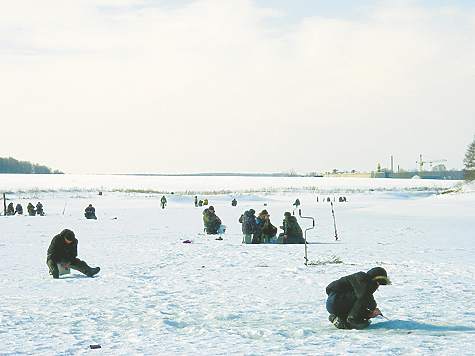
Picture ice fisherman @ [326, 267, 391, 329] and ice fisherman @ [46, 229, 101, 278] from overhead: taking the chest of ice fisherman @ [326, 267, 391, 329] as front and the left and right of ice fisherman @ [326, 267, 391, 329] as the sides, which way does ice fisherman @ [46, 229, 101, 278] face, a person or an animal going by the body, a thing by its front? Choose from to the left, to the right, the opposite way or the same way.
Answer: the same way

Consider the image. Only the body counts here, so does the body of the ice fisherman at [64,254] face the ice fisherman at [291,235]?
no

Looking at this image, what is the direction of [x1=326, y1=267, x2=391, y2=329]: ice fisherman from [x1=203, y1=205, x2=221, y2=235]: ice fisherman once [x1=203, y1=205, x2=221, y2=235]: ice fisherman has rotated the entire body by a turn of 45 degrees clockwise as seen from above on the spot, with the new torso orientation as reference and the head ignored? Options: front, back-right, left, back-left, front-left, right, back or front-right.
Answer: front

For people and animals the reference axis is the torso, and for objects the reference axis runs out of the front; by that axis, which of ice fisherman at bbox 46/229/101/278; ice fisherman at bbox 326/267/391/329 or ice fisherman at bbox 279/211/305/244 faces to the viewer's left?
ice fisherman at bbox 279/211/305/244

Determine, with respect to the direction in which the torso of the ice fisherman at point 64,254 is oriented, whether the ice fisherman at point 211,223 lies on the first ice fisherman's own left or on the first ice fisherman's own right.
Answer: on the first ice fisherman's own left

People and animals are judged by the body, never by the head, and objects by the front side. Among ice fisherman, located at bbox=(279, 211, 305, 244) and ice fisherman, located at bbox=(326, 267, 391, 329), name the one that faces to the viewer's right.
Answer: ice fisherman, located at bbox=(326, 267, 391, 329)

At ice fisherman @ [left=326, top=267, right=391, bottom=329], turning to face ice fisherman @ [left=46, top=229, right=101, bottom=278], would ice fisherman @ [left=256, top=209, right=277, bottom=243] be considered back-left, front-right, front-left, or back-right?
front-right

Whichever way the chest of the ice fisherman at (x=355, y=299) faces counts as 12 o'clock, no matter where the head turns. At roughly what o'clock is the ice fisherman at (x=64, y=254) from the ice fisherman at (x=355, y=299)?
the ice fisherman at (x=64, y=254) is roughly at 7 o'clock from the ice fisherman at (x=355, y=299).

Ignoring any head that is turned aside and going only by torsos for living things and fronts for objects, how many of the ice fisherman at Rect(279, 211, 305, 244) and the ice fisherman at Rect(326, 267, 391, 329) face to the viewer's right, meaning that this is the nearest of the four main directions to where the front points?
1

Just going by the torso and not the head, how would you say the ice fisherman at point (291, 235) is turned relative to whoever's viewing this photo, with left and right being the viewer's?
facing to the left of the viewer

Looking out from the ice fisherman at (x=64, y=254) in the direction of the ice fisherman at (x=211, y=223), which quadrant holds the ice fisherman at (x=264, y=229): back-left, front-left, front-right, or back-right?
front-right

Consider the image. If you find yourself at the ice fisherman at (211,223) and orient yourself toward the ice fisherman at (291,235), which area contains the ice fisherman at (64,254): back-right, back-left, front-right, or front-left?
front-right

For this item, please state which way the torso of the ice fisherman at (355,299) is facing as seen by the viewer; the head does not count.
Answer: to the viewer's right

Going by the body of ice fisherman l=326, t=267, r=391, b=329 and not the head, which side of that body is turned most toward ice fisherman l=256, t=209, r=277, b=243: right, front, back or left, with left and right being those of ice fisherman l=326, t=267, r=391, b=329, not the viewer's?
left

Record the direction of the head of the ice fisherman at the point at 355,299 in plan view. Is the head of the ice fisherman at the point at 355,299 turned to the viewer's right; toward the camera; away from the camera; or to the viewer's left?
to the viewer's right

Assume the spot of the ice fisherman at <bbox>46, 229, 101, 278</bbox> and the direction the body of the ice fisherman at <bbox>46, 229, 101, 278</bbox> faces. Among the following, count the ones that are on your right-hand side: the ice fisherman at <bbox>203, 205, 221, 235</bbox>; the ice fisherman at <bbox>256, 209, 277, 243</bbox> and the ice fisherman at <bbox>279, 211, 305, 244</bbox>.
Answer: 0

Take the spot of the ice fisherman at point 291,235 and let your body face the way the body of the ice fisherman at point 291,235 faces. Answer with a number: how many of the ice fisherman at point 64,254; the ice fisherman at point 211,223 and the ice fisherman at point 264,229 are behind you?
0

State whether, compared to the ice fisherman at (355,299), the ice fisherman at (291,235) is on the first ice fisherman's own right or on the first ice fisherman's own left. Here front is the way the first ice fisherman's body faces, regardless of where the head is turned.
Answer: on the first ice fisherman's own left

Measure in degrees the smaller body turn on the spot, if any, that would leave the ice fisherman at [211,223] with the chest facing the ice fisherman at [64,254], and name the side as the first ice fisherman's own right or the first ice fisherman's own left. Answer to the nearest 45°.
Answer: approximately 45° to the first ice fisherman's own right

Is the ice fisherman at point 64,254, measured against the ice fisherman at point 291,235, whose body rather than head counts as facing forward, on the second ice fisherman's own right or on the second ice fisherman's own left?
on the second ice fisherman's own left
